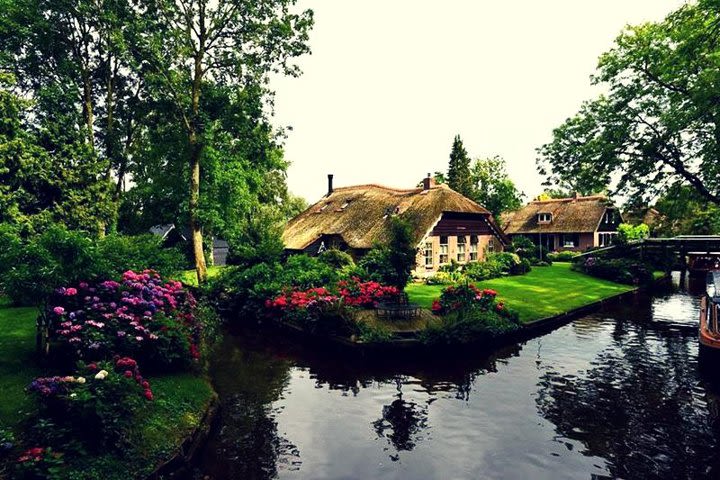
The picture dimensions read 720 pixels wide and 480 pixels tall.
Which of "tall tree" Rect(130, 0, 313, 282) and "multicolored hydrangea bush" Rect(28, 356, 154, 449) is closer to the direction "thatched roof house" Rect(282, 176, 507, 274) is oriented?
the multicolored hydrangea bush

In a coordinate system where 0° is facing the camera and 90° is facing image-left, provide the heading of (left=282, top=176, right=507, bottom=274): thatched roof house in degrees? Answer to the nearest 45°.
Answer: approximately 315°

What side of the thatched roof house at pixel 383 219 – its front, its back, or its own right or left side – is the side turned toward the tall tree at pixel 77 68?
right

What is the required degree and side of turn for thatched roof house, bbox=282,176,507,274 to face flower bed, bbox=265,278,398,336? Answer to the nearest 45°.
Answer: approximately 45° to its right

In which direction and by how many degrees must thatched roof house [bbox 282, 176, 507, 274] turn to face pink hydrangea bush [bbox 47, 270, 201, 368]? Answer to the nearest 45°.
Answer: approximately 45° to its right

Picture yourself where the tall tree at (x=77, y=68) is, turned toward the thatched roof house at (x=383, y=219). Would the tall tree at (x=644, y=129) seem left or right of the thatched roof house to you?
right

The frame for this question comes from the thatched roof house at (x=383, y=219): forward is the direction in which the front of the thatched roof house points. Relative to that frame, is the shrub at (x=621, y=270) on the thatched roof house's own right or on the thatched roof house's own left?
on the thatched roof house's own left

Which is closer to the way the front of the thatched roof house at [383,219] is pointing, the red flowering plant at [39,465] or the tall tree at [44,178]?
the red flowering plant

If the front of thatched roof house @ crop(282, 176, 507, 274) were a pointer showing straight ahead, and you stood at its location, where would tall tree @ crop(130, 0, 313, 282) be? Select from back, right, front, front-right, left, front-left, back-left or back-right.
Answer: right

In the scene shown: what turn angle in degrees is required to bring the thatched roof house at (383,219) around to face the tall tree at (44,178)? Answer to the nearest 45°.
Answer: approximately 90° to its right

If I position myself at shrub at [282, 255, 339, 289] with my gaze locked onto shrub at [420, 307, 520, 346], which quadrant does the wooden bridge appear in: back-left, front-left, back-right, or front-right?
front-left

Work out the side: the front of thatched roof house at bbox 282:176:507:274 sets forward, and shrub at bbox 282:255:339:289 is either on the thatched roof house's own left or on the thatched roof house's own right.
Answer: on the thatched roof house's own right

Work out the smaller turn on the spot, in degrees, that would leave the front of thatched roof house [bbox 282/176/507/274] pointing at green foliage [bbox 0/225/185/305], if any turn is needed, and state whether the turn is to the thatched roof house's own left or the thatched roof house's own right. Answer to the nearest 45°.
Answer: approximately 45° to the thatched roof house's own right

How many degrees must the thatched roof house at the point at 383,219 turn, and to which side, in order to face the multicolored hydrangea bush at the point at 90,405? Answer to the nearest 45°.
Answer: approximately 45° to its right
